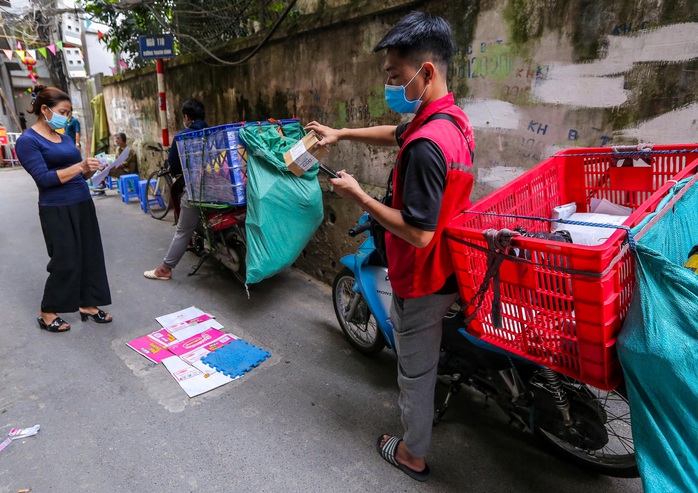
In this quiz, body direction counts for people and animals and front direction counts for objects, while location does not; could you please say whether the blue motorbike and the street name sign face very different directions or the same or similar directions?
very different directions

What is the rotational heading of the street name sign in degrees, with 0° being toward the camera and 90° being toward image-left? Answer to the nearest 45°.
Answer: approximately 0°

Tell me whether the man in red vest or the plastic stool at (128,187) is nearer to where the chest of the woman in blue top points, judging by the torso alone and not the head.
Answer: the man in red vest

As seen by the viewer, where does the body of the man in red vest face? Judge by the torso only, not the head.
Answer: to the viewer's left

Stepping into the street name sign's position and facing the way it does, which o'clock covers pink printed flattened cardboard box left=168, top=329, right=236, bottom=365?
The pink printed flattened cardboard box is roughly at 12 o'clock from the street name sign.

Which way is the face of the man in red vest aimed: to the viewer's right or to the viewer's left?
to the viewer's left

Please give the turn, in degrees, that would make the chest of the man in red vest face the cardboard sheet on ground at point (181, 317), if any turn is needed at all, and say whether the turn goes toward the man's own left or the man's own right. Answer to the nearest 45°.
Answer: approximately 45° to the man's own right
